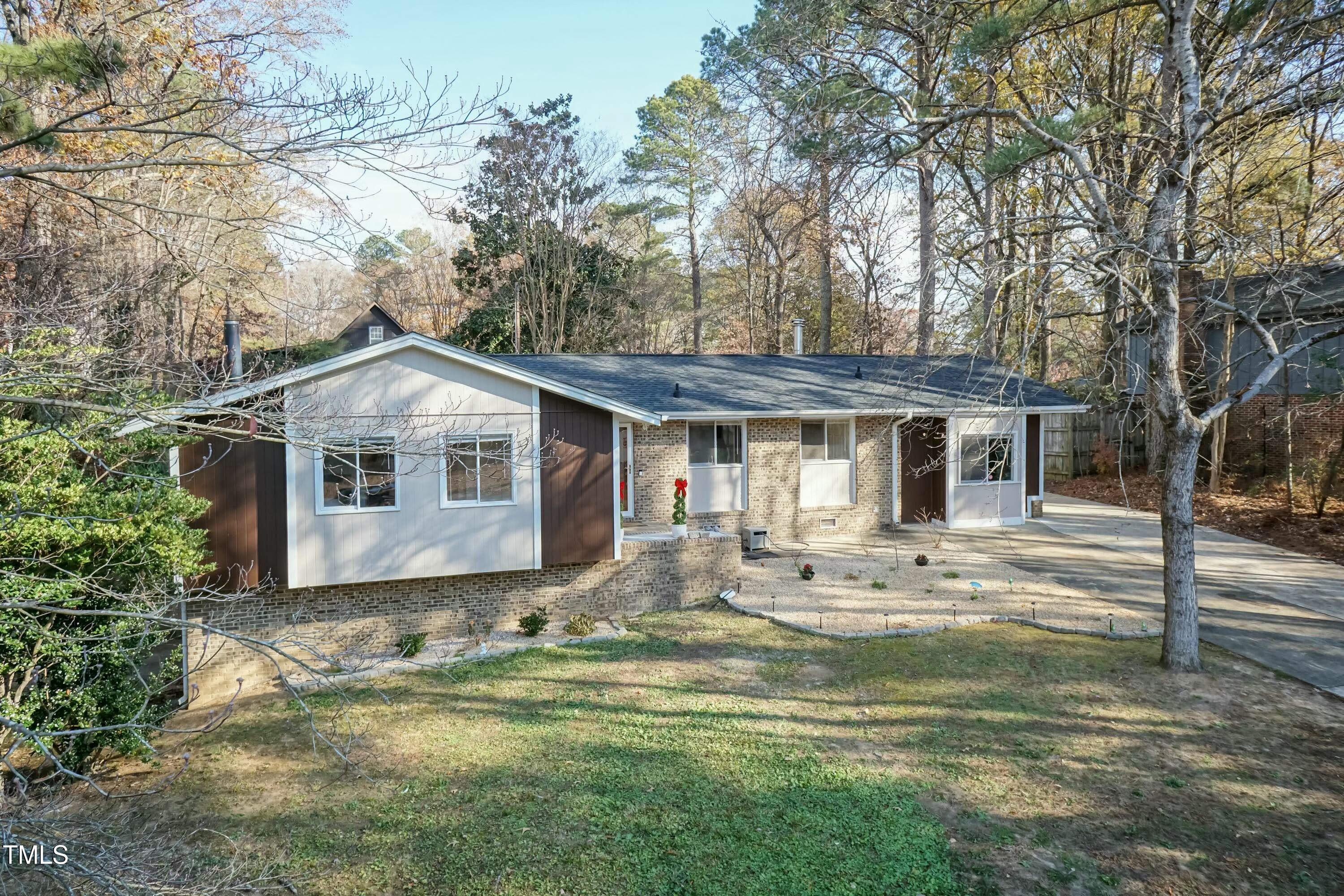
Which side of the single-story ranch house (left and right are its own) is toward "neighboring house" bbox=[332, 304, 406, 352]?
back

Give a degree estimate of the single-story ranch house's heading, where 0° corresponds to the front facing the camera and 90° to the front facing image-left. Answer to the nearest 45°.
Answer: approximately 0°

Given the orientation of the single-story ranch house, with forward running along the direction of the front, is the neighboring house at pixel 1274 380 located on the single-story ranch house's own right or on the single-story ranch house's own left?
on the single-story ranch house's own left

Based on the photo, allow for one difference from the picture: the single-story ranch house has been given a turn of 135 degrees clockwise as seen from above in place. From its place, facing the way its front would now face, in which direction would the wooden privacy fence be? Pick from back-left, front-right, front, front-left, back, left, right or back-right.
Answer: right
